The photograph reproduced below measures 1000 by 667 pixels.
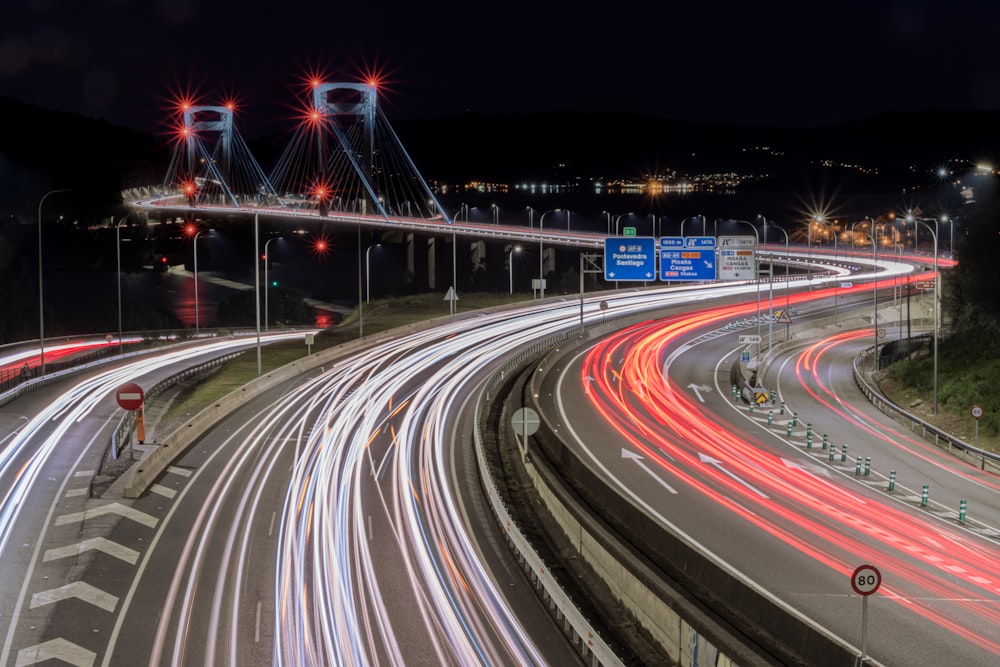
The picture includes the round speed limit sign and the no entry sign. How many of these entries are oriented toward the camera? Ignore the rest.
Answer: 2

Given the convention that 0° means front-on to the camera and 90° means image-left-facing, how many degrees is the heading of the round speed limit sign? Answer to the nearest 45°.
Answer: approximately 0°

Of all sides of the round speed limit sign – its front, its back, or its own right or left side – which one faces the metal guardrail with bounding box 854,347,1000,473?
back

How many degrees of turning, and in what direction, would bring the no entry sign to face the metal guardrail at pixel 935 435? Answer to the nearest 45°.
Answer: approximately 90° to its left
